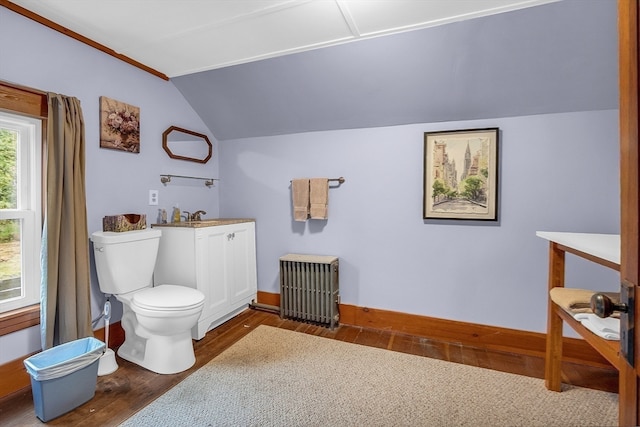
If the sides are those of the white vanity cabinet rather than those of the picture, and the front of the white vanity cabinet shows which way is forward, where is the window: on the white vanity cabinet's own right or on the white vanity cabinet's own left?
on the white vanity cabinet's own right

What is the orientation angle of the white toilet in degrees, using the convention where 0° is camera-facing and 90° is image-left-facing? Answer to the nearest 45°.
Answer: approximately 315°

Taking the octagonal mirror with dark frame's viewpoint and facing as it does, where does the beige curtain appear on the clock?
The beige curtain is roughly at 3 o'clock from the octagonal mirror with dark frame.

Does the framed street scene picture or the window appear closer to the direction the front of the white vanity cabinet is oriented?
the framed street scene picture

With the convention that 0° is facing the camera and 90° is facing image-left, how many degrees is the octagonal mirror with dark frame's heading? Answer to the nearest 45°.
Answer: approximately 315°

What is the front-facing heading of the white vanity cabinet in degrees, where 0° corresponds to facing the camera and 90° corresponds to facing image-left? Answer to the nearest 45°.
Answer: approximately 315°

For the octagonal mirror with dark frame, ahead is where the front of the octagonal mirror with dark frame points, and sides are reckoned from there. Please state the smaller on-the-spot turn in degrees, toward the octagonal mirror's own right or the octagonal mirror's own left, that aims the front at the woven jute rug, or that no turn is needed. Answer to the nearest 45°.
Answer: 0° — it already faces it

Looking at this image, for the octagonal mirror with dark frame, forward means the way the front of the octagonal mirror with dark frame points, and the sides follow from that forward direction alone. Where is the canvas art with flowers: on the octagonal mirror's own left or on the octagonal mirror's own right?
on the octagonal mirror's own right
